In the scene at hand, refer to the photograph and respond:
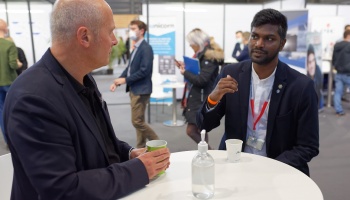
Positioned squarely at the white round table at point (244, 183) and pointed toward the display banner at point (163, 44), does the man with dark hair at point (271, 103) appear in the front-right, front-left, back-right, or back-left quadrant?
front-right

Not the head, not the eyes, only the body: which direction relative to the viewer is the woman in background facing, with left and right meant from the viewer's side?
facing to the left of the viewer

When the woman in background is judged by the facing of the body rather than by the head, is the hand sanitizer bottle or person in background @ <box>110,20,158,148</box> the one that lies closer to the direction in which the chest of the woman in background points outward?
the person in background

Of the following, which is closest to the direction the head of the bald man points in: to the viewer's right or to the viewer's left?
to the viewer's right

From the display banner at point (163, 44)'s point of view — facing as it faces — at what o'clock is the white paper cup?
The white paper cup is roughly at 12 o'clock from the display banner.

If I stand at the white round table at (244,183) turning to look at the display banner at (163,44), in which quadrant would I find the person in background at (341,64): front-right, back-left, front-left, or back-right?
front-right

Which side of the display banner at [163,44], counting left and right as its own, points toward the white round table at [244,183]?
front

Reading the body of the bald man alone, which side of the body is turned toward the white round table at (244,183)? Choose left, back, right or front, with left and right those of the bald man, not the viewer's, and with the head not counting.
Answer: front

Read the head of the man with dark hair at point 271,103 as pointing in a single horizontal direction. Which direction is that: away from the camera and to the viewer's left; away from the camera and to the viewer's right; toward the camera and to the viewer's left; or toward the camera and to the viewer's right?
toward the camera and to the viewer's left

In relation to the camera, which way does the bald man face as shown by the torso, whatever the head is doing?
to the viewer's right

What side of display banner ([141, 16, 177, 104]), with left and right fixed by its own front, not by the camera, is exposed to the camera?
front

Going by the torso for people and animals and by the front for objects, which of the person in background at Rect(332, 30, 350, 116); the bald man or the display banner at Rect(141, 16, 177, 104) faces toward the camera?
the display banner

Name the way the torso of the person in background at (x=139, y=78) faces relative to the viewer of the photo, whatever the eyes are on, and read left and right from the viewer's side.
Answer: facing to the left of the viewer
